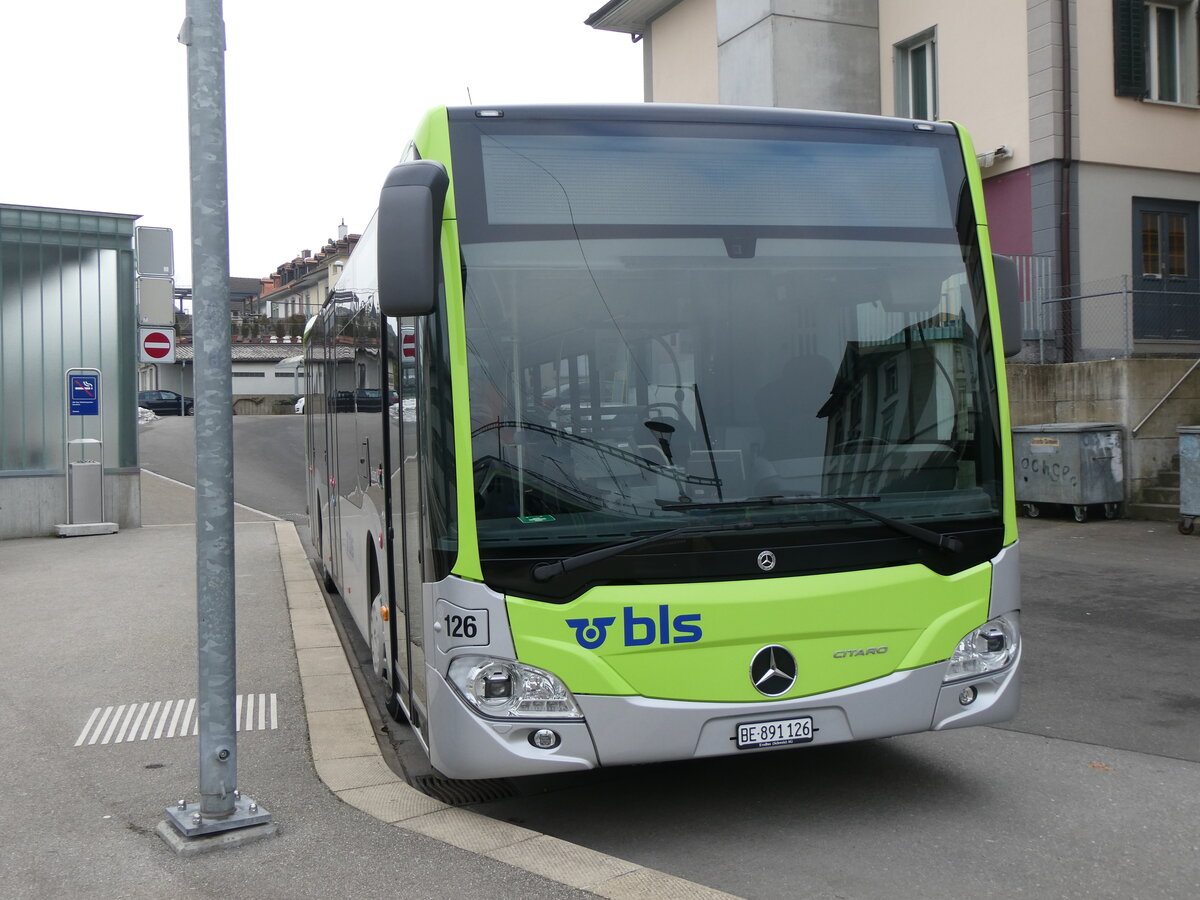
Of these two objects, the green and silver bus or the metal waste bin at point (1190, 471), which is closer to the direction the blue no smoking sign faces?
the green and silver bus

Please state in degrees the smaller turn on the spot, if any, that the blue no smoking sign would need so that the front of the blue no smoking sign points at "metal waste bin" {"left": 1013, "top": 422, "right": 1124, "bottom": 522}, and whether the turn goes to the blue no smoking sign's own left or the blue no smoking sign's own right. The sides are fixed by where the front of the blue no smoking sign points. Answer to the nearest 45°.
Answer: approximately 45° to the blue no smoking sign's own left

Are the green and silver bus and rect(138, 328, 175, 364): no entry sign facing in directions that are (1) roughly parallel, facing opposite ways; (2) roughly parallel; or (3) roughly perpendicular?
roughly parallel

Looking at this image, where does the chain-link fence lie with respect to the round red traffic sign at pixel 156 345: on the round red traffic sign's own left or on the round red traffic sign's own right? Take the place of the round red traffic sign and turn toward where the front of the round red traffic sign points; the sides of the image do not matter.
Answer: on the round red traffic sign's own left

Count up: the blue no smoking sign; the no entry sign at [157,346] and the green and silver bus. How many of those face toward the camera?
3

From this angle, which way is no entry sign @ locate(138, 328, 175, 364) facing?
toward the camera

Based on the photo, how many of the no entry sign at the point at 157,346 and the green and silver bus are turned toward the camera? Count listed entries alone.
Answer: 2

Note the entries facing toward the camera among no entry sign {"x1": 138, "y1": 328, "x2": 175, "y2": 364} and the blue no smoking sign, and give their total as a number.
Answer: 2

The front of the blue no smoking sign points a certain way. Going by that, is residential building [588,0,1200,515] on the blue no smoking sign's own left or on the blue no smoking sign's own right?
on the blue no smoking sign's own left

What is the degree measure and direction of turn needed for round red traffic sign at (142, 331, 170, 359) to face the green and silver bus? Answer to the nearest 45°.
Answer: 0° — it already faces it
